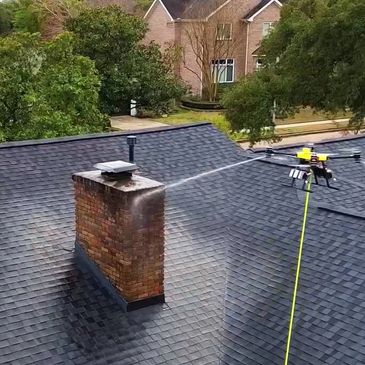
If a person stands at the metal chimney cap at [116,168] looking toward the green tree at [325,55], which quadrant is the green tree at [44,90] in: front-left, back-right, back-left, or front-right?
front-left

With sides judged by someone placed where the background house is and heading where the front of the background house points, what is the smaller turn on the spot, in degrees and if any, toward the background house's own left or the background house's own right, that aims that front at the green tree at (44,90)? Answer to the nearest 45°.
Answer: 0° — it already faces it

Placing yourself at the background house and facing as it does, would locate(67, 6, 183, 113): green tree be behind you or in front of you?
in front

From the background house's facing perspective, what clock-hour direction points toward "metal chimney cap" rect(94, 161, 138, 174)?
The metal chimney cap is roughly at 12 o'clock from the background house.

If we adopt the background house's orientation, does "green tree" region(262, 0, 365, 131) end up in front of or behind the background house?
in front

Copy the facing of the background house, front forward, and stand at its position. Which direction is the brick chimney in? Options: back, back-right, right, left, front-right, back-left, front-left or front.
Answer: front

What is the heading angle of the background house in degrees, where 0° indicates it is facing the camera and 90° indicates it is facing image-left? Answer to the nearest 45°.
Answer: approximately 0°

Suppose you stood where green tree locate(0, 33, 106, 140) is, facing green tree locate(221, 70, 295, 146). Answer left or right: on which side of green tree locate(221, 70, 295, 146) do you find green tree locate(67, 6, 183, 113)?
left

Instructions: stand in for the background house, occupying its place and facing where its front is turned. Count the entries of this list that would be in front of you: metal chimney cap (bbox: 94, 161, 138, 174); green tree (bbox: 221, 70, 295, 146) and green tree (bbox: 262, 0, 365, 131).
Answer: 3
